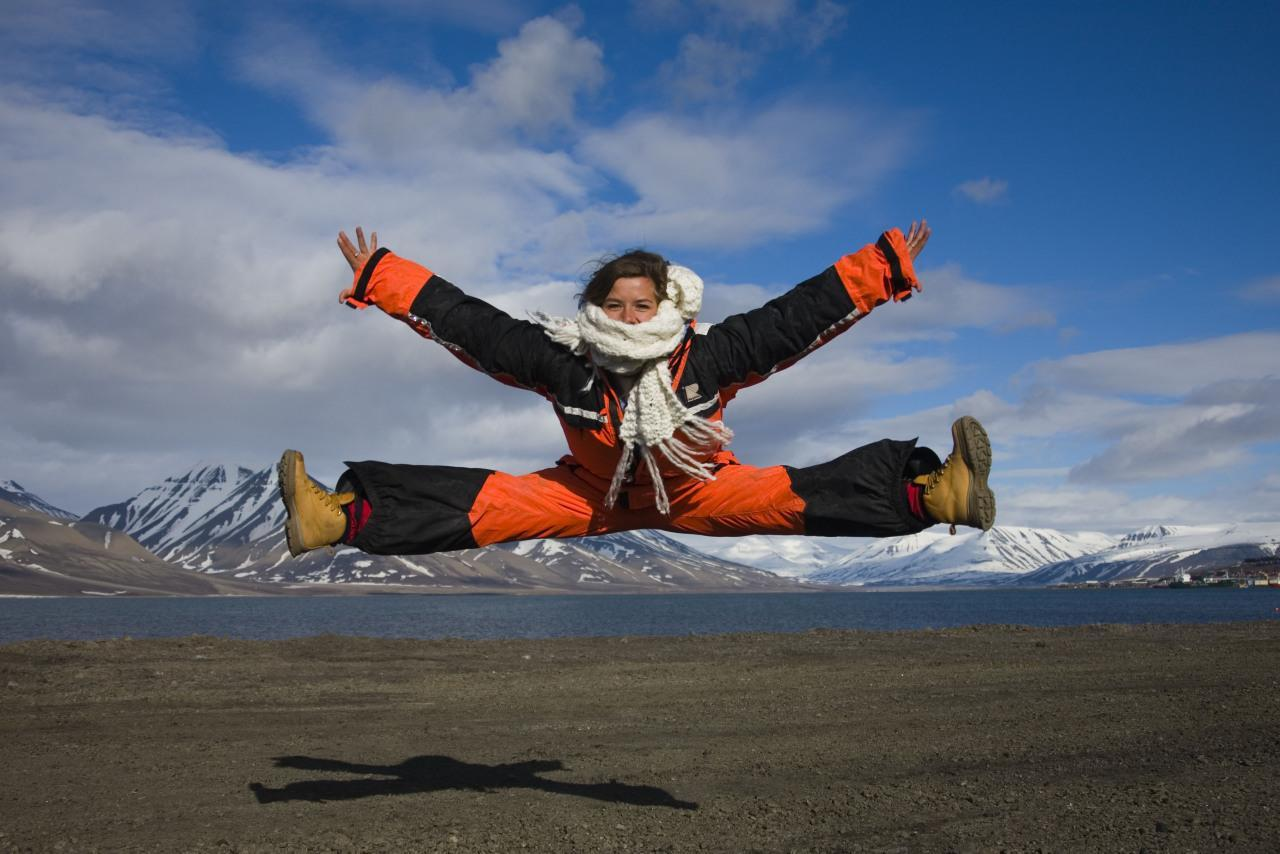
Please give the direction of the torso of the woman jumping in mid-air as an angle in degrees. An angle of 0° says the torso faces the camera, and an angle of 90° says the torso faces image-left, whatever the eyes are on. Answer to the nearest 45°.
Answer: approximately 0°
